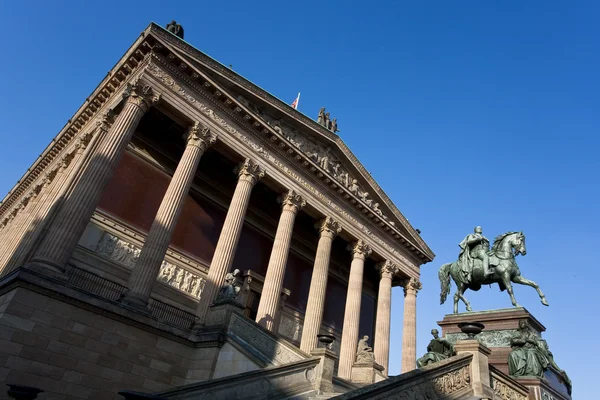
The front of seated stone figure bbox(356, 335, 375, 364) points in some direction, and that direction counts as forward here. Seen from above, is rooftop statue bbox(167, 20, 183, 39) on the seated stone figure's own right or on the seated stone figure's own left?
on the seated stone figure's own right

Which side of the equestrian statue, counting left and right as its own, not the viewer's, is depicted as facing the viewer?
right

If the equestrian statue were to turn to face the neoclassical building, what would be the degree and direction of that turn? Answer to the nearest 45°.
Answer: approximately 180°
